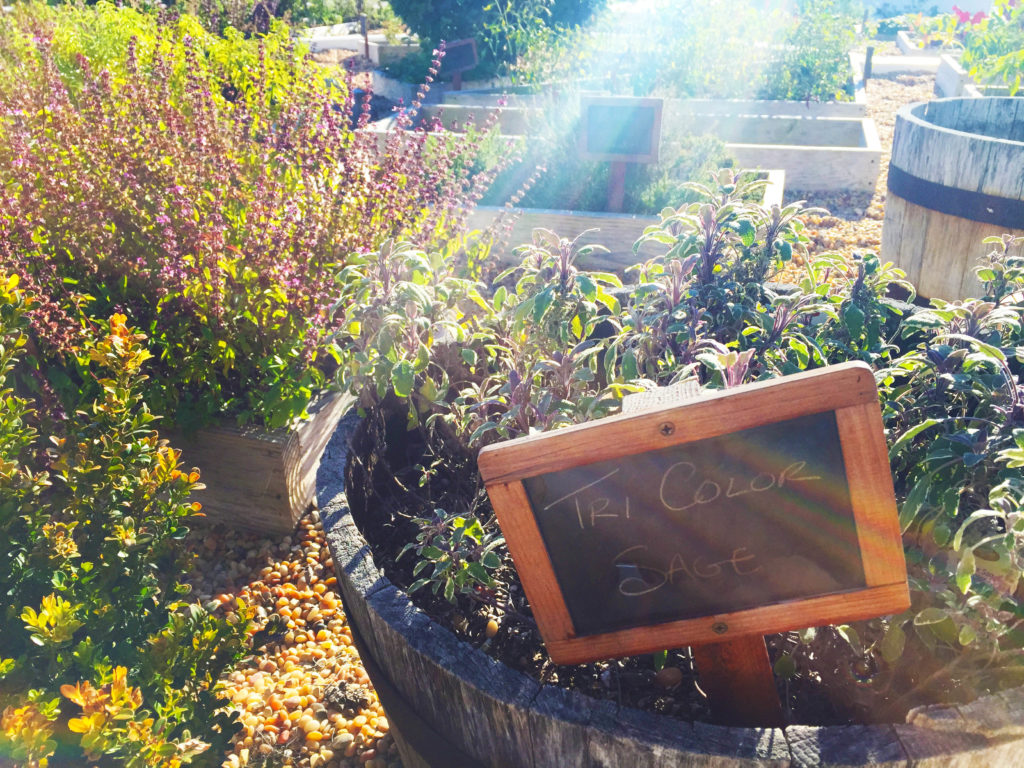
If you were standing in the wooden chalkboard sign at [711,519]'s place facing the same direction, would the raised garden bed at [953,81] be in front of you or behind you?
behind

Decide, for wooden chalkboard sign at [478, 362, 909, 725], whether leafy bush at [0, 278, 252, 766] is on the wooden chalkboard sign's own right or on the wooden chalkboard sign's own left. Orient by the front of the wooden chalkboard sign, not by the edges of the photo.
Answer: on the wooden chalkboard sign's own right

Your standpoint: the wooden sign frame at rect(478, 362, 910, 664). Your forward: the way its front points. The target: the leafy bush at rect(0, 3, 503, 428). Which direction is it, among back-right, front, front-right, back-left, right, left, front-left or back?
back-right

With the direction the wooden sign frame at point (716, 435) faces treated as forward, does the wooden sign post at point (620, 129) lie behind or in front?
behind

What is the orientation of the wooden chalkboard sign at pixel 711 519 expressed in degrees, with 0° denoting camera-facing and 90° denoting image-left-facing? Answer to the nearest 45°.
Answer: approximately 0°

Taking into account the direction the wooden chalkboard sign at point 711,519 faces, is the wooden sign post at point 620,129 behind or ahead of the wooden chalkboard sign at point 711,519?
behind

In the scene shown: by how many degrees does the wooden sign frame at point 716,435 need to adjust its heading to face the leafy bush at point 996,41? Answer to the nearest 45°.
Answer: approximately 180°

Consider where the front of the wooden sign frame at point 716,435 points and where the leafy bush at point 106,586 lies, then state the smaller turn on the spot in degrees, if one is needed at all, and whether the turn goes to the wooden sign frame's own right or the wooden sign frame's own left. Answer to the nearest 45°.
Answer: approximately 90° to the wooden sign frame's own right
